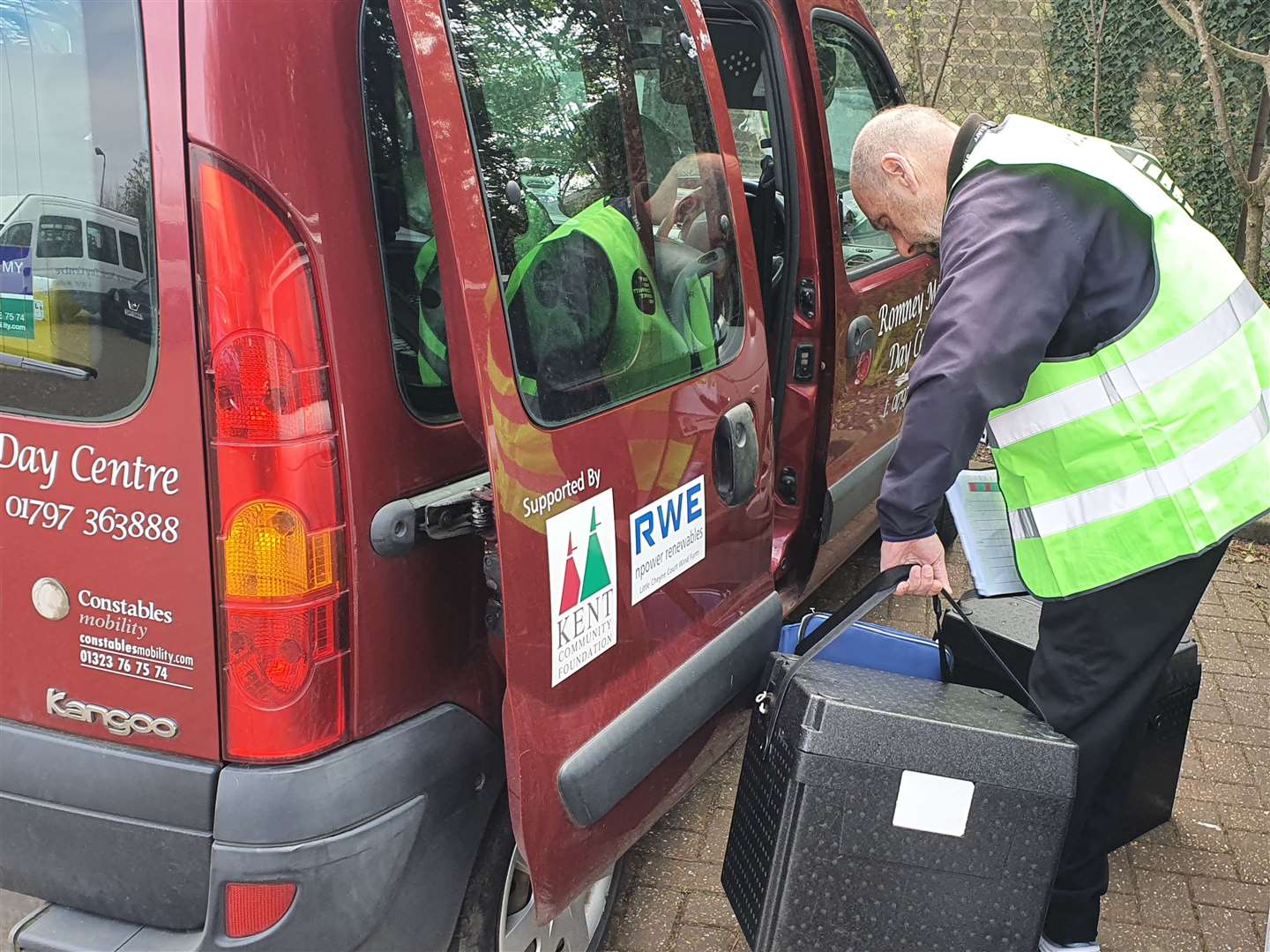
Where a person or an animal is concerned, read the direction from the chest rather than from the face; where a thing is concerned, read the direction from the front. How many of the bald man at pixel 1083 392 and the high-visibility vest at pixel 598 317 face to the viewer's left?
1

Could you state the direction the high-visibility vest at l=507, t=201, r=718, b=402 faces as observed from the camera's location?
facing away from the viewer and to the right of the viewer

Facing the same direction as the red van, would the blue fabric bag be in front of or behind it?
in front

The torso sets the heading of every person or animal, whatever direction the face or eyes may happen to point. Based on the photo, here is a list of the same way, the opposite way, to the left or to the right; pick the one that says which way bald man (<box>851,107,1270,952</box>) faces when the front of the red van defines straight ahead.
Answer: to the left

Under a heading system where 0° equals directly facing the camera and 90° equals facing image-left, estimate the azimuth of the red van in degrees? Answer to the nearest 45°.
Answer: approximately 225°

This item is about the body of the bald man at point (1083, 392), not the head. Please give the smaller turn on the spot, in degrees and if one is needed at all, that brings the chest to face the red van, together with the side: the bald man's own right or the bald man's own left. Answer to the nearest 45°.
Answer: approximately 45° to the bald man's own left

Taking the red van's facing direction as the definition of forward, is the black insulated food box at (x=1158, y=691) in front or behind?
in front

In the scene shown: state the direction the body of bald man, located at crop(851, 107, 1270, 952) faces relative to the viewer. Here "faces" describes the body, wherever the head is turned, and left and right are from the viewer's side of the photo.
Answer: facing to the left of the viewer

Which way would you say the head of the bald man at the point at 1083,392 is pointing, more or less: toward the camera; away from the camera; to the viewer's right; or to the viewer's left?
to the viewer's left

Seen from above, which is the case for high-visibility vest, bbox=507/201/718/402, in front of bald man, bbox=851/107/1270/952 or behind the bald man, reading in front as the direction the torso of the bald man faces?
in front

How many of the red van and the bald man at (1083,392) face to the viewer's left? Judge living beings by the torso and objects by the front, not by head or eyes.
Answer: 1
